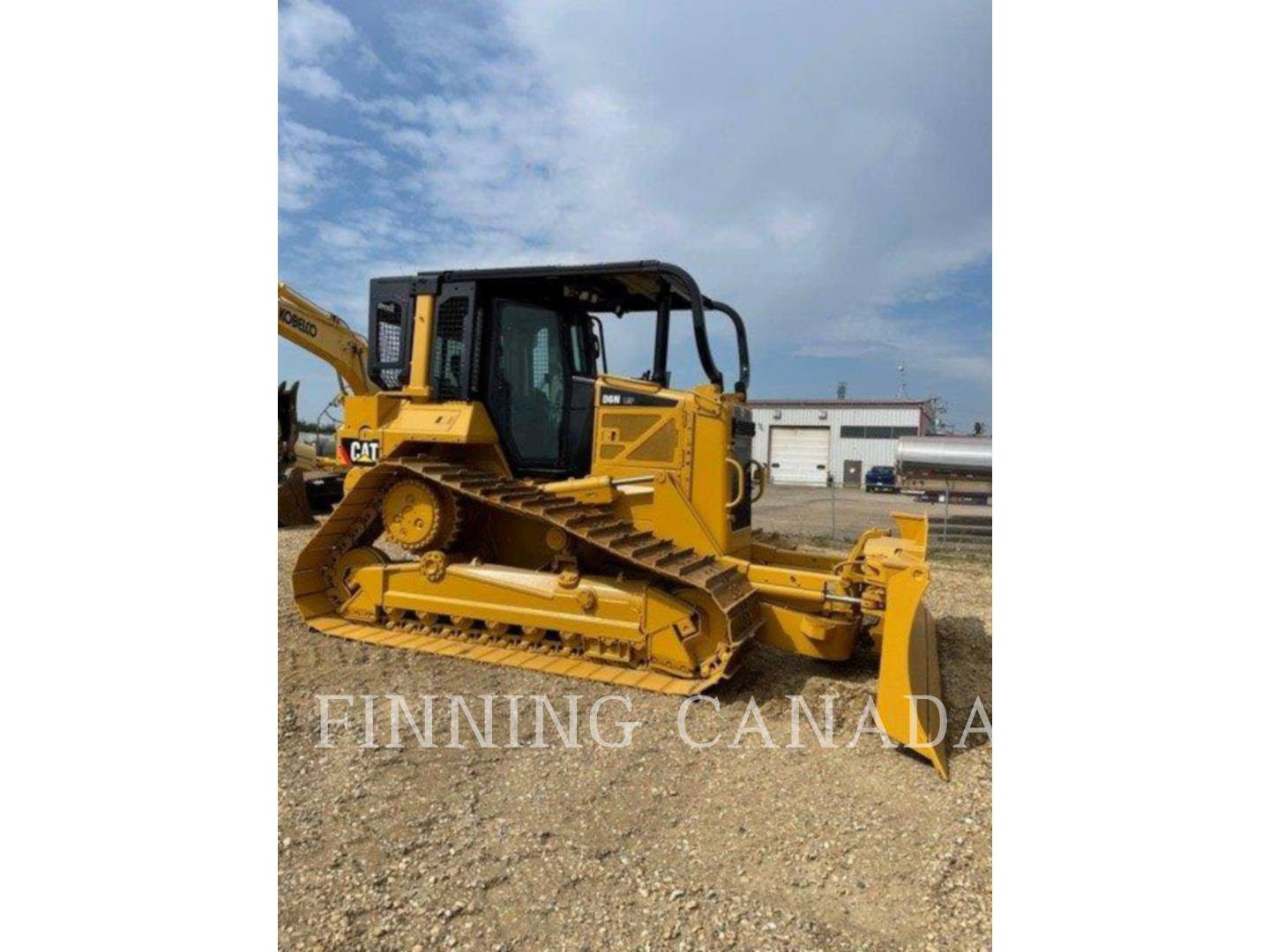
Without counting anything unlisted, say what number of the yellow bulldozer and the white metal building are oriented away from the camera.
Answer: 0

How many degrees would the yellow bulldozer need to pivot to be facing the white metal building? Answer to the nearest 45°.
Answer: approximately 135° to its left

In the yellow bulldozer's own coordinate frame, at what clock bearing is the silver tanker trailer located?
The silver tanker trailer is roughly at 9 o'clock from the yellow bulldozer.

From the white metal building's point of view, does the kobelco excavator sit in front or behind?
in front

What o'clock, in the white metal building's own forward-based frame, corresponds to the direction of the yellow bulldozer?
The yellow bulldozer is roughly at 12 o'clock from the white metal building.

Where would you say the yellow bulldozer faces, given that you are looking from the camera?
facing the viewer and to the right of the viewer

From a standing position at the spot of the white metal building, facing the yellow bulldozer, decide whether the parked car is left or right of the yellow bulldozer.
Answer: left

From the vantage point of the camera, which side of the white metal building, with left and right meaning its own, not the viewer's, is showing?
front
